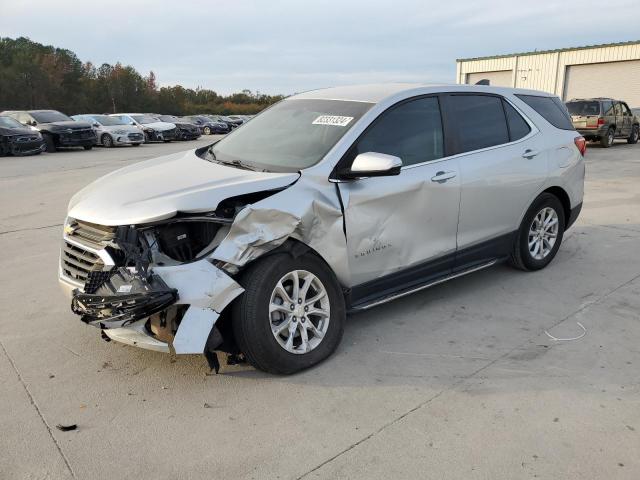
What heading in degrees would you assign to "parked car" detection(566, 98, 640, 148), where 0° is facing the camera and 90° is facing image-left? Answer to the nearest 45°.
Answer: approximately 225°

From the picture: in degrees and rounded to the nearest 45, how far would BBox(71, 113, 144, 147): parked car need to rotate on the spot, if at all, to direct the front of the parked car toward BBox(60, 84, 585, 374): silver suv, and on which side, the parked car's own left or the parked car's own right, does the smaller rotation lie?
approximately 45° to the parked car's own right

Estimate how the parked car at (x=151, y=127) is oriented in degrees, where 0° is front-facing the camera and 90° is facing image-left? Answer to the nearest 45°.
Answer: approximately 315°

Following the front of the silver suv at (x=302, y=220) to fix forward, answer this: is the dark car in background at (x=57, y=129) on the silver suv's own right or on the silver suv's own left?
on the silver suv's own right

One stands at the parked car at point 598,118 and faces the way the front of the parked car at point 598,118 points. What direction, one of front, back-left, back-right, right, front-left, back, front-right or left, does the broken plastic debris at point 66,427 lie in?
back-right

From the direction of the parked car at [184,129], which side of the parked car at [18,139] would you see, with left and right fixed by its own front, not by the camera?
left

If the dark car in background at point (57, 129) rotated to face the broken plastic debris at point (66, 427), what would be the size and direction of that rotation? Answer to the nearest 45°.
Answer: approximately 45° to its right
